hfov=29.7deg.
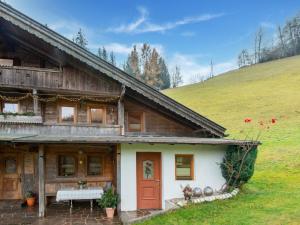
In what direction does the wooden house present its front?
toward the camera

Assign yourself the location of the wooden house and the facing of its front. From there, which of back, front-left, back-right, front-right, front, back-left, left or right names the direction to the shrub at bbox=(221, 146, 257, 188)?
left
